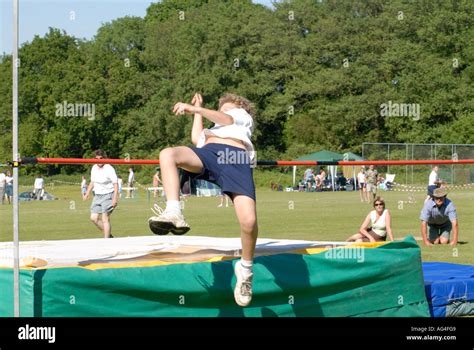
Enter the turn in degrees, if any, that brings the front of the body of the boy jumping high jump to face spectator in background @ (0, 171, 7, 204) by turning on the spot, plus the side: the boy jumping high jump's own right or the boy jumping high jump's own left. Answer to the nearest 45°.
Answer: approximately 135° to the boy jumping high jump's own right

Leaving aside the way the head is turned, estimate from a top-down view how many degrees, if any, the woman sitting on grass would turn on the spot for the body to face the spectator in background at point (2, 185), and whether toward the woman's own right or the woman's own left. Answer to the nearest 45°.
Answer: approximately 90° to the woman's own right

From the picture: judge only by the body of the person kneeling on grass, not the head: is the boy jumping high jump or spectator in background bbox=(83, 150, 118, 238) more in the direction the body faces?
the boy jumping high jump

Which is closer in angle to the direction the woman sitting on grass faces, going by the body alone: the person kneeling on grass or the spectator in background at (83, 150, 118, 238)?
the spectator in background

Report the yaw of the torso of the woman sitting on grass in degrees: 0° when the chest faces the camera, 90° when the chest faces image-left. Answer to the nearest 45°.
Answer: approximately 45°

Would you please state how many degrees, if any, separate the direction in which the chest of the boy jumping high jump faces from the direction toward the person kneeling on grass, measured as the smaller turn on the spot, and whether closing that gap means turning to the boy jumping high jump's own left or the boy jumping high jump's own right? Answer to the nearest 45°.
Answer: approximately 180°

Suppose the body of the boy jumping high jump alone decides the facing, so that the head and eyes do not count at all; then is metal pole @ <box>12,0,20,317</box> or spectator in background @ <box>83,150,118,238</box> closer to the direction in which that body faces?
the metal pole
